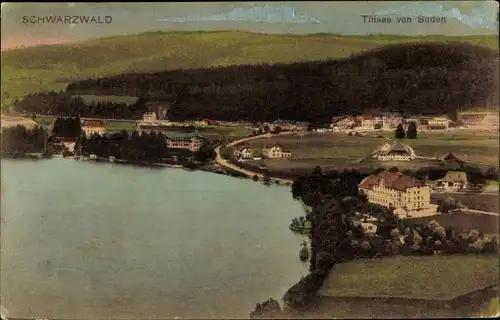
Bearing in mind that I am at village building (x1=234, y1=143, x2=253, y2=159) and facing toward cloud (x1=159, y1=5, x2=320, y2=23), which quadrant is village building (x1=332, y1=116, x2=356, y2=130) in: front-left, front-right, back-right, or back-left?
front-right

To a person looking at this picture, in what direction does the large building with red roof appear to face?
facing the viewer and to the left of the viewer
